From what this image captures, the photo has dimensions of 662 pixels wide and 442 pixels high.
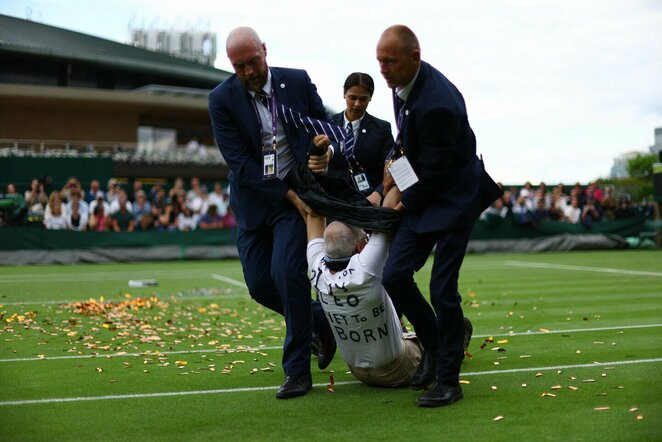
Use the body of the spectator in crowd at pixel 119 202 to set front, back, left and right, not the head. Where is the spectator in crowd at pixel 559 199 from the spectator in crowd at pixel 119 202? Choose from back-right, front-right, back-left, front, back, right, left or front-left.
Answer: left

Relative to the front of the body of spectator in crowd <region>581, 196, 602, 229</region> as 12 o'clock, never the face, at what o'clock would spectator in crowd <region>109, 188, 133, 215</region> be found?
spectator in crowd <region>109, 188, 133, 215</region> is roughly at 2 o'clock from spectator in crowd <region>581, 196, 602, 229</region>.

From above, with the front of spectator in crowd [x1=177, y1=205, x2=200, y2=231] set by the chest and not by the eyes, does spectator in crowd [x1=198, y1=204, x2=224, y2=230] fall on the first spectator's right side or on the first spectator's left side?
on the first spectator's left side

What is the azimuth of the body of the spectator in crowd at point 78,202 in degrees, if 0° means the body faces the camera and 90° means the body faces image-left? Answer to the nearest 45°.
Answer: approximately 0°

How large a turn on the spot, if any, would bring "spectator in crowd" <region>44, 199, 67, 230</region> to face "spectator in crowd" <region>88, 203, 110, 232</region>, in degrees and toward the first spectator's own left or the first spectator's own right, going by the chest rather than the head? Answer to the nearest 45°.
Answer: approximately 90° to the first spectator's own left

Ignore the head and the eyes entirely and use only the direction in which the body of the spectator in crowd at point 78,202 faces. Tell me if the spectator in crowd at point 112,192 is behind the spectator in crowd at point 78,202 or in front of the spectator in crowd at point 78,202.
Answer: behind

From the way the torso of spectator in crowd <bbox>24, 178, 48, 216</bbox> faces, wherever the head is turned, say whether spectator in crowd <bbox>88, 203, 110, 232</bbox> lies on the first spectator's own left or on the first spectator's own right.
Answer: on the first spectator's own left

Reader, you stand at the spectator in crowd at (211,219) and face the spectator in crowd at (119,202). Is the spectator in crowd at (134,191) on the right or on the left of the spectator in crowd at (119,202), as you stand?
right

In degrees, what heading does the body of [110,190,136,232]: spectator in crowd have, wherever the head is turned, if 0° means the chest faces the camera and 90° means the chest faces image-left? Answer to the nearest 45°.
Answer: approximately 0°

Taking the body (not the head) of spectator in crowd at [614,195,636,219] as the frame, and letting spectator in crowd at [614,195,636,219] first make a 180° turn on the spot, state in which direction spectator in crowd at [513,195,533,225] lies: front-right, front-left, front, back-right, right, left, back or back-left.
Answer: back-left

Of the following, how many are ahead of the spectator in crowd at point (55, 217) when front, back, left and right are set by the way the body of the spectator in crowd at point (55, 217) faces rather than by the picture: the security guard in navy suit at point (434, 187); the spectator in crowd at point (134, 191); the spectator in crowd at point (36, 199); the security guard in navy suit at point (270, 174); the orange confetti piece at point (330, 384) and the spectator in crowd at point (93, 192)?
3

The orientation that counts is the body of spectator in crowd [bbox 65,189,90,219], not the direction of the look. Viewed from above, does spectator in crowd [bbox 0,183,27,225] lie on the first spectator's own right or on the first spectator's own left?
on the first spectator's own right

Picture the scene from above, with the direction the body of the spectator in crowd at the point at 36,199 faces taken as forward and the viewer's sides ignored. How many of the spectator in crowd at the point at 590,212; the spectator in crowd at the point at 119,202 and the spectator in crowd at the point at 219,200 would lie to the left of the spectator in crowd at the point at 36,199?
3

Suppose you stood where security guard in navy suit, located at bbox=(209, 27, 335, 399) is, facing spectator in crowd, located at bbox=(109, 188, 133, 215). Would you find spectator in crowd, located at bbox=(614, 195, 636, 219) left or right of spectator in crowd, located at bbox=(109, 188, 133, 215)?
right

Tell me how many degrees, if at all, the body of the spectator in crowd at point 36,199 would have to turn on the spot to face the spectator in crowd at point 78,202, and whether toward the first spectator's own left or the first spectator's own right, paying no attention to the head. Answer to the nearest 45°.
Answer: approximately 45° to the first spectator's own left
